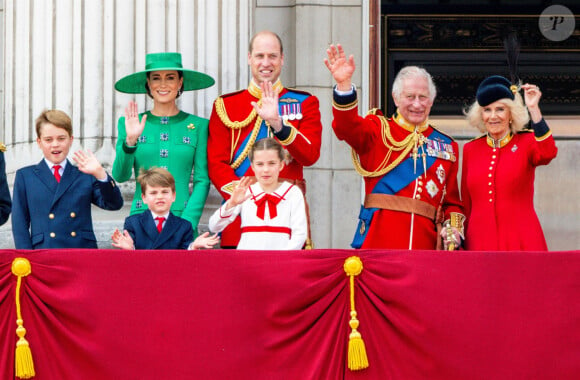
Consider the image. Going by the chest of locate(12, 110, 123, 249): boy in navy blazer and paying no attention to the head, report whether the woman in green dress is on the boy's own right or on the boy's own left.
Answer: on the boy's own left

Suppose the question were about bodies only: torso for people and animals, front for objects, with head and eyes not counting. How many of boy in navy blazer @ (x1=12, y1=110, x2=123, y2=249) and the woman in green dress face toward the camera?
2

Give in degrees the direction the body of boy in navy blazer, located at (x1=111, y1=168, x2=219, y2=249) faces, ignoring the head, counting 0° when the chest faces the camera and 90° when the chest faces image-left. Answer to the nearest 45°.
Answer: approximately 0°

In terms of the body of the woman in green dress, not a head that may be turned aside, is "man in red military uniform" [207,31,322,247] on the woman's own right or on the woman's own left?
on the woman's own left

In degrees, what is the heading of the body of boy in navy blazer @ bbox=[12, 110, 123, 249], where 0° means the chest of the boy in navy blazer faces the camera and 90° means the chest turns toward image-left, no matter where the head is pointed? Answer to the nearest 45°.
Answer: approximately 0°

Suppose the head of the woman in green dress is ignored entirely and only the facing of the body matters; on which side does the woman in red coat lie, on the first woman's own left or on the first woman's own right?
on the first woman's own left

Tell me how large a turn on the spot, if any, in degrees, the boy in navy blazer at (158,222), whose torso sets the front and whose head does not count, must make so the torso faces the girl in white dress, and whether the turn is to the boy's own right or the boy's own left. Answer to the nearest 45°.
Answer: approximately 90° to the boy's own left
